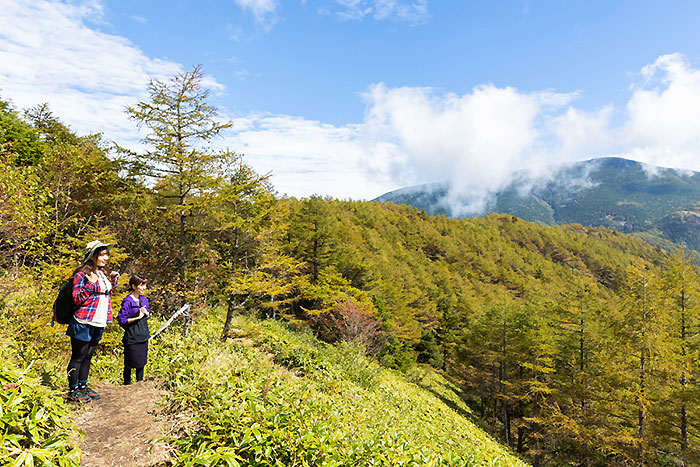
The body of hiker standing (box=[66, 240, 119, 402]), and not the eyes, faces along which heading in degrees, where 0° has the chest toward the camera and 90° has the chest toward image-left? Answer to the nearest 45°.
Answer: approximately 315°

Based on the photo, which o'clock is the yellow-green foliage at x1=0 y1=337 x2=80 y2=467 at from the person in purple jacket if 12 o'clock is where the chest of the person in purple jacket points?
The yellow-green foliage is roughly at 2 o'clock from the person in purple jacket.

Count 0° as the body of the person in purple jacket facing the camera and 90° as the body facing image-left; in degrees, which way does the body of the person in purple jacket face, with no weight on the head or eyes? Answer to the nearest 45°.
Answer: approximately 315°

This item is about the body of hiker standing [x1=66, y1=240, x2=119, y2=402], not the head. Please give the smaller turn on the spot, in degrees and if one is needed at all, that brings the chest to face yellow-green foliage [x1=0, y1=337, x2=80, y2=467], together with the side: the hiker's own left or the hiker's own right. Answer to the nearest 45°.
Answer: approximately 45° to the hiker's own right

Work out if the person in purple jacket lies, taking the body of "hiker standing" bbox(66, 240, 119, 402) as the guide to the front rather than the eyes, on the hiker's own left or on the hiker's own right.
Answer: on the hiker's own left
